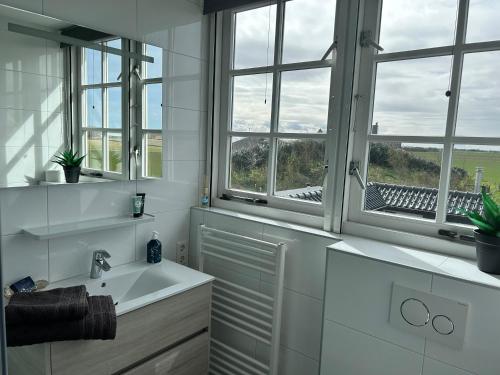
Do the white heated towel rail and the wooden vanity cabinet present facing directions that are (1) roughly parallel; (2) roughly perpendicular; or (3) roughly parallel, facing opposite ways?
roughly perpendicular

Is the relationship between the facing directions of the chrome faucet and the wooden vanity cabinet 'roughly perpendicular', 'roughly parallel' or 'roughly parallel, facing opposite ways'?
roughly parallel

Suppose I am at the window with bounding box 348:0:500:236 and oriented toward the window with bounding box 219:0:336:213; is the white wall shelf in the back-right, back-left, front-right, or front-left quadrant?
front-left

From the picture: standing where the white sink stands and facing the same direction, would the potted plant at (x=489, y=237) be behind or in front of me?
in front

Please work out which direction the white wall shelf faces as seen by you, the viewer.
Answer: facing the viewer and to the right of the viewer

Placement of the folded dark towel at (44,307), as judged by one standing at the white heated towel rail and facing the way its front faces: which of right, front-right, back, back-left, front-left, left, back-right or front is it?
front

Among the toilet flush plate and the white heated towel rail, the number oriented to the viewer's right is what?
0

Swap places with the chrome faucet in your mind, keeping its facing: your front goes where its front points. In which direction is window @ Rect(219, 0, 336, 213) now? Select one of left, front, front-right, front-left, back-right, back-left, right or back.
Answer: front-left

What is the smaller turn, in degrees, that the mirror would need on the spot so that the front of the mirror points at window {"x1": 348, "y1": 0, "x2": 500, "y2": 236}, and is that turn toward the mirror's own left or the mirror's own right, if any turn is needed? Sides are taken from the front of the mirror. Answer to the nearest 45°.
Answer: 0° — it already faces it

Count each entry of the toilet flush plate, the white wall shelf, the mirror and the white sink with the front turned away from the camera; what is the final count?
0

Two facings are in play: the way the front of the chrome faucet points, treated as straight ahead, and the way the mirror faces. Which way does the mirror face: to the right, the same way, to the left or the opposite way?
the same way
